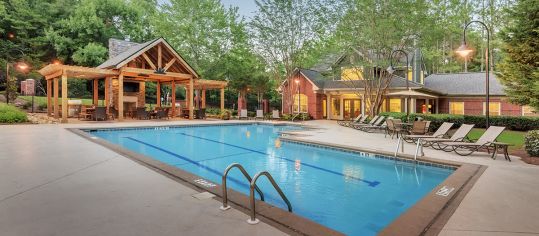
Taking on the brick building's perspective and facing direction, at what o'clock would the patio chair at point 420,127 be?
The patio chair is roughly at 12 o'clock from the brick building.

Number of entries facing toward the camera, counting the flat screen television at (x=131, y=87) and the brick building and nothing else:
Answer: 2

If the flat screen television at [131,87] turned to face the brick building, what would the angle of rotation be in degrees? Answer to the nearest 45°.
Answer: approximately 45° to its left

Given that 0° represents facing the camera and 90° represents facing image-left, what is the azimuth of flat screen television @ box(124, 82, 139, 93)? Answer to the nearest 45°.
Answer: approximately 0°

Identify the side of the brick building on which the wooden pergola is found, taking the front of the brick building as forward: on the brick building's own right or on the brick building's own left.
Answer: on the brick building's own right

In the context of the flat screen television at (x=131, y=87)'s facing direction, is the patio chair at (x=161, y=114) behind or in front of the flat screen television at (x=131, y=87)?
in front

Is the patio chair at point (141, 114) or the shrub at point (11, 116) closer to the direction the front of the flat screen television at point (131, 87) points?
the patio chair

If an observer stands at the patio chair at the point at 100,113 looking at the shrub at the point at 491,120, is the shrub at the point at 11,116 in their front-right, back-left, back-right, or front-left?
back-right

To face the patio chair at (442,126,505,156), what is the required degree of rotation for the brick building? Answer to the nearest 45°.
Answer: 0° — it already faces it

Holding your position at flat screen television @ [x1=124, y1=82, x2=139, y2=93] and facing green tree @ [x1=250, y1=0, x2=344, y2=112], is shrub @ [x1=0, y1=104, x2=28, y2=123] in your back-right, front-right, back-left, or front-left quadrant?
back-right

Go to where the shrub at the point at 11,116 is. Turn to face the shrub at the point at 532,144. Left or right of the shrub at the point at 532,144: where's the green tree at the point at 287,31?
left

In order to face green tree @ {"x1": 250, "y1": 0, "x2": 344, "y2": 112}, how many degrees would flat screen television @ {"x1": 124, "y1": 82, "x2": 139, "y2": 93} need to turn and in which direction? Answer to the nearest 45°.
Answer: approximately 45° to its left

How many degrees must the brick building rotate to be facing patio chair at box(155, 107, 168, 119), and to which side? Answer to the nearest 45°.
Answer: approximately 45° to its right

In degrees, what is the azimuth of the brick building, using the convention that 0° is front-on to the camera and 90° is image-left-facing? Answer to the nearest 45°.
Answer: approximately 0°
